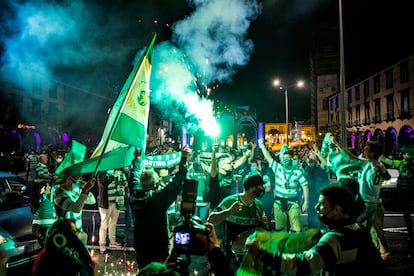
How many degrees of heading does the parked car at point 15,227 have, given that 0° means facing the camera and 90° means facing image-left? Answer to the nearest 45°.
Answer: approximately 315°
